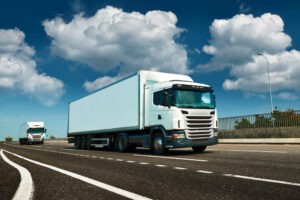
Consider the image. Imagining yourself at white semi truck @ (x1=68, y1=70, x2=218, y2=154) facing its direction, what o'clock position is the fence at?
The fence is roughly at 9 o'clock from the white semi truck.

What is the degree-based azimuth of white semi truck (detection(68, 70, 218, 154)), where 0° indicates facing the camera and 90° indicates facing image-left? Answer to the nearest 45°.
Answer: approximately 315°
